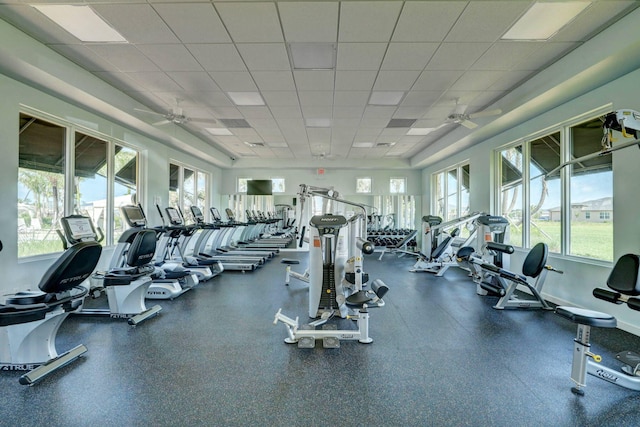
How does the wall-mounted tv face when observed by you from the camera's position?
facing the viewer

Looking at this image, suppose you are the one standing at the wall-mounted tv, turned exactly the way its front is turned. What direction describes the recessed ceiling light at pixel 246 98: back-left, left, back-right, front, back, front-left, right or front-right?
front

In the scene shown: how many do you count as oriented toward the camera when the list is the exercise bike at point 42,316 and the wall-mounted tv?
1

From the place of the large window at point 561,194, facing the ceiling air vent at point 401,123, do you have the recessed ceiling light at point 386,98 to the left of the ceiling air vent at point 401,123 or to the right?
left

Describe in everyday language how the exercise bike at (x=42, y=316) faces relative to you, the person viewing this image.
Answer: facing away from the viewer and to the left of the viewer

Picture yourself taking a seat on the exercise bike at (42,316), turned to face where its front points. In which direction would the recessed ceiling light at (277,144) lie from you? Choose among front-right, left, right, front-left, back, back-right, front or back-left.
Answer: right

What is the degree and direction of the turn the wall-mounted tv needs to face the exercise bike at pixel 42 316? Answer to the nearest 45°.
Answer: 0° — it already faces it

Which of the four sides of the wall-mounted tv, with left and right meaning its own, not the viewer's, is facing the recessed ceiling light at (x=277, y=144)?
front

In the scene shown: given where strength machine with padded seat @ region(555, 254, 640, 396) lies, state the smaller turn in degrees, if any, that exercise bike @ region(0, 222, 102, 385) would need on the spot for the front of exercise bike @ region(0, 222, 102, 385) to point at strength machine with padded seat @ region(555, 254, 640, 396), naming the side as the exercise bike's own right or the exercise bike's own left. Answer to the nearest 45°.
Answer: approximately 180°

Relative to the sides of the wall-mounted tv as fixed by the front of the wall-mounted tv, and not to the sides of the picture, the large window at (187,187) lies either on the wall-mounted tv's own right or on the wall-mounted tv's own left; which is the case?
on the wall-mounted tv's own right

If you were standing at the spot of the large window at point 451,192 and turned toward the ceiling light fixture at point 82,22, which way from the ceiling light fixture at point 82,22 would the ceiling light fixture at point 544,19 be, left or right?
left
